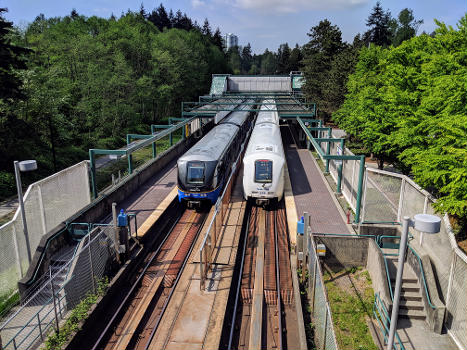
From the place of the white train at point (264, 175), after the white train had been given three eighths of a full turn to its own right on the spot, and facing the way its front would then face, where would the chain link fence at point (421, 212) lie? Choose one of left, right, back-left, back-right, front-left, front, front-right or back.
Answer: back

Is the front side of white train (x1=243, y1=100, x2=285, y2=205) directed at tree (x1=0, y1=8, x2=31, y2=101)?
no

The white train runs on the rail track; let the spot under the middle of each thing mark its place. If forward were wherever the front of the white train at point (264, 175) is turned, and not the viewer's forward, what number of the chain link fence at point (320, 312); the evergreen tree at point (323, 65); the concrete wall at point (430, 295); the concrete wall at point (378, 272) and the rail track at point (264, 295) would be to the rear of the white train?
1

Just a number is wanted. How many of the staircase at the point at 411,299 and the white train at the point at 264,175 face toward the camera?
2

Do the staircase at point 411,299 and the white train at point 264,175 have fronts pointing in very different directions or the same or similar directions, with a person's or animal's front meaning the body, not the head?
same or similar directions

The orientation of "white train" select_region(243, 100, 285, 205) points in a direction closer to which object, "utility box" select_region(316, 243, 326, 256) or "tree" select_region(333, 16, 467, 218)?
the utility box

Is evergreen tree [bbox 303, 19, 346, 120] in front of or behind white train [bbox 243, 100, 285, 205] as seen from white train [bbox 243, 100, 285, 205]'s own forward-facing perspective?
behind

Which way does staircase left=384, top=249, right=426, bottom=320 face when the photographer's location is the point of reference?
facing the viewer

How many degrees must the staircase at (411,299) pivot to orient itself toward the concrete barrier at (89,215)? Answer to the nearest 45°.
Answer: approximately 90° to its right

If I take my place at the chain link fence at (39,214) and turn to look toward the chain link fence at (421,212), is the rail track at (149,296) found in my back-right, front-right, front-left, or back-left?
front-right

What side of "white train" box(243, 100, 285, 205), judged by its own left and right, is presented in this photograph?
front

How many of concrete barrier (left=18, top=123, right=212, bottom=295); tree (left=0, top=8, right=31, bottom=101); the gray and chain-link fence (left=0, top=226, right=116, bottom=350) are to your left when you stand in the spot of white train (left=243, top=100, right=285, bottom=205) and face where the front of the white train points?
0

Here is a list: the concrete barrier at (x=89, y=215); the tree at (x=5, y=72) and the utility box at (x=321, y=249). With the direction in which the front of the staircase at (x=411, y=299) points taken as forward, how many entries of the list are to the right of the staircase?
3

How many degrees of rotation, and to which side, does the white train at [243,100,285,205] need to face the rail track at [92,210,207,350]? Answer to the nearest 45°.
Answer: approximately 45° to its right
